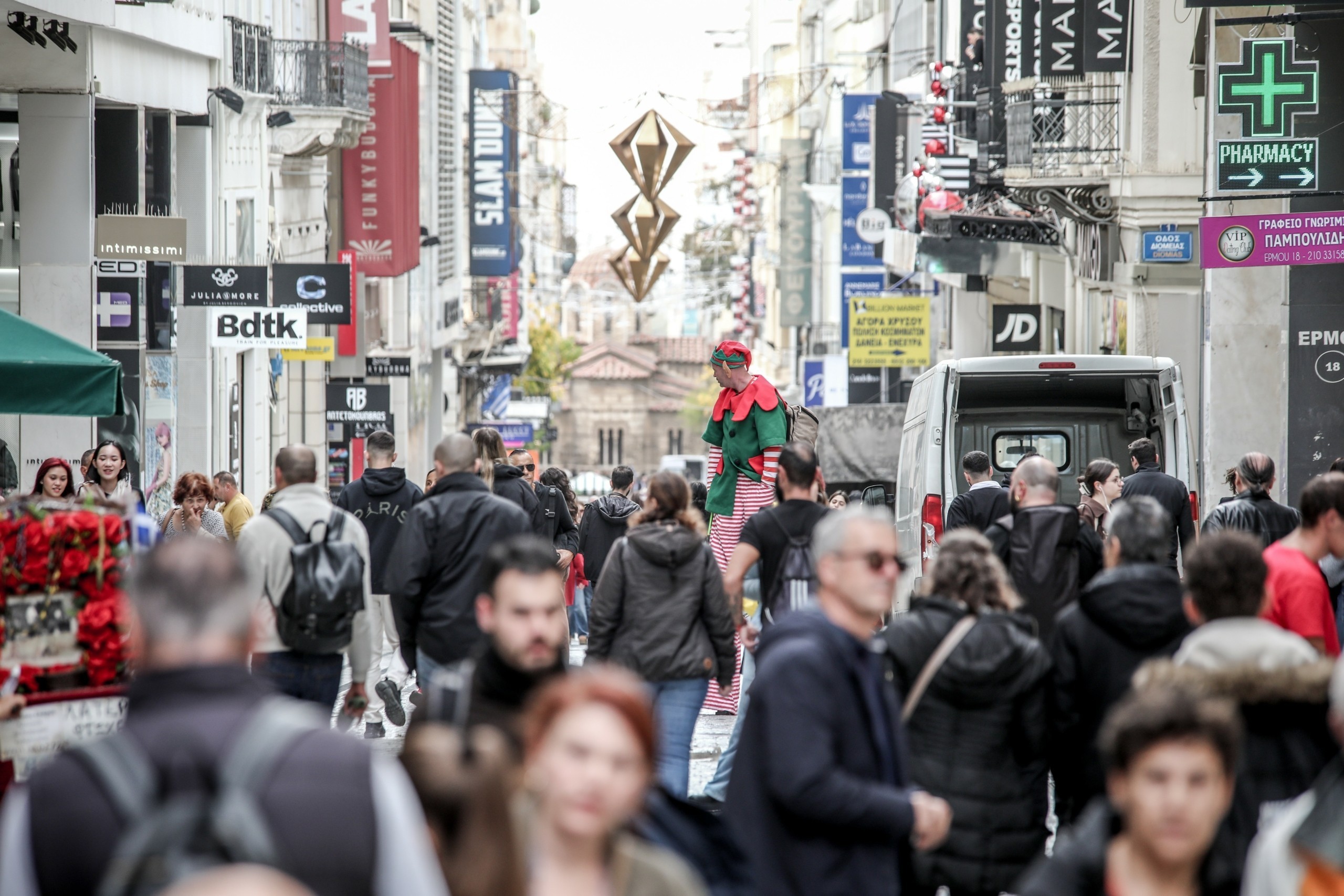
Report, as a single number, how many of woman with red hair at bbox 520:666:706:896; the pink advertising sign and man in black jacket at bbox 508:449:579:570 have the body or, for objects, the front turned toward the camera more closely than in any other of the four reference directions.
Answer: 3

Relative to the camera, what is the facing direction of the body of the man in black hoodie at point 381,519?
away from the camera

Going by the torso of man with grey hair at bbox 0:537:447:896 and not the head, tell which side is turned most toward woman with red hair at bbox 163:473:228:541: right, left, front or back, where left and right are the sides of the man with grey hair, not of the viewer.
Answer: front

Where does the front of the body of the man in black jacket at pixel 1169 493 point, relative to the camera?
away from the camera

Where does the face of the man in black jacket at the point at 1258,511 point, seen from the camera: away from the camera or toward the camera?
away from the camera

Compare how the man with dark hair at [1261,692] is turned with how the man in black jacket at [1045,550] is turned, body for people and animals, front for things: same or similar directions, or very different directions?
same or similar directions

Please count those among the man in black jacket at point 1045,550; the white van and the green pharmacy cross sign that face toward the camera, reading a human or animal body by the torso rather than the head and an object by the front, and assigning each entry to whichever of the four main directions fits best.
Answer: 1

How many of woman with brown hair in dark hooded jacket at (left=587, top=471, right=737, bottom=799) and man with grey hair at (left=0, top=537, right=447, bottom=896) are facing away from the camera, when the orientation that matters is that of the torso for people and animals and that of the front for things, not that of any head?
2

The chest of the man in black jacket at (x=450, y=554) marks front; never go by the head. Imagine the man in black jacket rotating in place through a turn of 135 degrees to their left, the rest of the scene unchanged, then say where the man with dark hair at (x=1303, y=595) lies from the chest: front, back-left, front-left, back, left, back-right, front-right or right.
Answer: left

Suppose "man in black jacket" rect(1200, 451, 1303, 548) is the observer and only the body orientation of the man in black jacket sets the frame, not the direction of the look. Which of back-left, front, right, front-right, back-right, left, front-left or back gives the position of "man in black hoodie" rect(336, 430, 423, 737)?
left

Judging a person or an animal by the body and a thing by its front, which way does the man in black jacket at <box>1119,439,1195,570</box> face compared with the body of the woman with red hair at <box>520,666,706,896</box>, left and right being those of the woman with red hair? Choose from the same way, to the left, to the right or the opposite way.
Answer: the opposite way

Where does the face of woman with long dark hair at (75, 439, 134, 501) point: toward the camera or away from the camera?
toward the camera

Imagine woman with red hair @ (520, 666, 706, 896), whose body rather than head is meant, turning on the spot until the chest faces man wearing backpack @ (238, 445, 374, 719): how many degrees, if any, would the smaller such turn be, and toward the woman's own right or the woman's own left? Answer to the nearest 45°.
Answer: approximately 180°

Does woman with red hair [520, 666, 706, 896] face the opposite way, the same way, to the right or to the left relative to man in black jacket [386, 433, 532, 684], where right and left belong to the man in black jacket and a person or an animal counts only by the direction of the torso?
the opposite way

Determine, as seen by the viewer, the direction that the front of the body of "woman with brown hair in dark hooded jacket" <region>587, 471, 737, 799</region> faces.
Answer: away from the camera

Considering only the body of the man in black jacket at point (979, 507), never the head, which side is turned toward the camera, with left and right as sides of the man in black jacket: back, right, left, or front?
back

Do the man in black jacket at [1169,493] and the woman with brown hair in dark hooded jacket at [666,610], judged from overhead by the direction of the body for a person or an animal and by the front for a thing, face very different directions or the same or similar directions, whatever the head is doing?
same or similar directions

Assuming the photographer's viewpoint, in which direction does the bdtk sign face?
facing the viewer

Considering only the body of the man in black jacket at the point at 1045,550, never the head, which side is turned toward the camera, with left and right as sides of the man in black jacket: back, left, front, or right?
back

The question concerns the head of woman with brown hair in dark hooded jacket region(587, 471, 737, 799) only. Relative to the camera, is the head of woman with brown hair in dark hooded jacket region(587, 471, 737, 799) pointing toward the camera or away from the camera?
away from the camera

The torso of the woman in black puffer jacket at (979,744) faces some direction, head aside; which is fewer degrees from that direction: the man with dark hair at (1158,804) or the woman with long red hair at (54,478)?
the woman with long red hair
